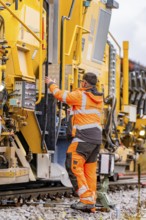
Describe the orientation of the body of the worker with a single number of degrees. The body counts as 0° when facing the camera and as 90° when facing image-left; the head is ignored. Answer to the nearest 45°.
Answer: approximately 135°

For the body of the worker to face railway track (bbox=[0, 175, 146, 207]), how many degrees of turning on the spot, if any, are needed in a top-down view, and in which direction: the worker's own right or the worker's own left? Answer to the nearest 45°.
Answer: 0° — they already face it
